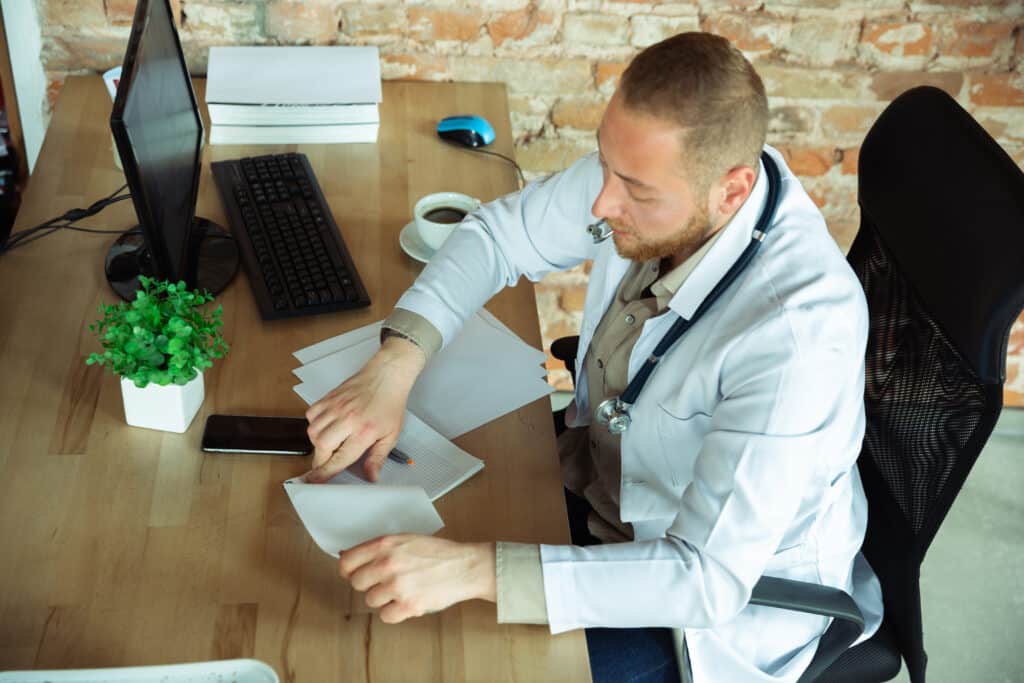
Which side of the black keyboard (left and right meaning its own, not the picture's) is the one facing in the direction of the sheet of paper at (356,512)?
right

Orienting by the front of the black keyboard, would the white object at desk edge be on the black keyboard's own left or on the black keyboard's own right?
on the black keyboard's own right

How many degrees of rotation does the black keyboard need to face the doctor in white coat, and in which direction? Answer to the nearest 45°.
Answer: approximately 45° to its right

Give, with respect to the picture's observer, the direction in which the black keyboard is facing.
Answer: facing to the right of the viewer

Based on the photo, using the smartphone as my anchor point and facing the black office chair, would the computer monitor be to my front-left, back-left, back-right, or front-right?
back-left
